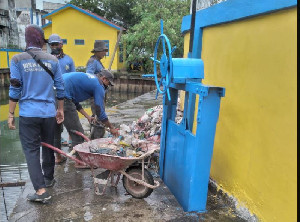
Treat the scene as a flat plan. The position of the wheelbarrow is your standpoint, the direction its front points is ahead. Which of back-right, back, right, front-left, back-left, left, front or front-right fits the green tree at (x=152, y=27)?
back-left

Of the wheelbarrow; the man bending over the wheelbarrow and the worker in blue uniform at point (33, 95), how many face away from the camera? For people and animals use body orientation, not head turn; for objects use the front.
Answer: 1

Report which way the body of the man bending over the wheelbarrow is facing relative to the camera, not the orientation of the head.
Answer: to the viewer's right

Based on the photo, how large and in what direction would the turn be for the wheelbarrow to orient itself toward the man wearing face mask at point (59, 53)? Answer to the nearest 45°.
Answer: approximately 180°

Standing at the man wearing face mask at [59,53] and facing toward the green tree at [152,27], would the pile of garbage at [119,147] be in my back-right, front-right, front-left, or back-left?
back-right

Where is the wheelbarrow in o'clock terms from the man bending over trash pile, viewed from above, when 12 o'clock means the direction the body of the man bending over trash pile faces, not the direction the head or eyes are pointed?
The wheelbarrow is roughly at 2 o'clock from the man bending over trash pile.

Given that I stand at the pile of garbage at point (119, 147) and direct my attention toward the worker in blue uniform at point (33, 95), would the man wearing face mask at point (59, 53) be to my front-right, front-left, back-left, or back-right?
front-right

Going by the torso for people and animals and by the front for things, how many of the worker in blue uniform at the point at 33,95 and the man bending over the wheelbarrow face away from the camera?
1

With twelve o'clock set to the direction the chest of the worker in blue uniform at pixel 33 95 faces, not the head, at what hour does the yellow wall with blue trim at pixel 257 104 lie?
The yellow wall with blue trim is roughly at 4 o'clock from the worker in blue uniform.

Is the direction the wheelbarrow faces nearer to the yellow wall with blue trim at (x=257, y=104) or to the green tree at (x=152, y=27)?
the yellow wall with blue trim

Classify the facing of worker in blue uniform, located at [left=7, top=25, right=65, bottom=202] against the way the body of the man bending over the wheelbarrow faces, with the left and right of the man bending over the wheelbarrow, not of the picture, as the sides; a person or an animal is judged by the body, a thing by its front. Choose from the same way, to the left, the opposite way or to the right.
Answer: to the left

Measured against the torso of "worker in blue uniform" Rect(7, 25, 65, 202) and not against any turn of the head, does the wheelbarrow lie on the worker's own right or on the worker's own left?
on the worker's own right

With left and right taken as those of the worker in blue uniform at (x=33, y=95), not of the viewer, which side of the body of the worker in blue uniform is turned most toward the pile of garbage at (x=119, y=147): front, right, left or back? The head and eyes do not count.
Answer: right

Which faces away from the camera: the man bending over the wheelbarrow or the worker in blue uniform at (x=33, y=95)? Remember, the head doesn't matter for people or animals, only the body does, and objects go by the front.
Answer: the worker in blue uniform

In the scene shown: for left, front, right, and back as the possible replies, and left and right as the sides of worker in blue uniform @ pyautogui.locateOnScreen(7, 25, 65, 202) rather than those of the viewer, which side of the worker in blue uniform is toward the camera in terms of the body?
back
